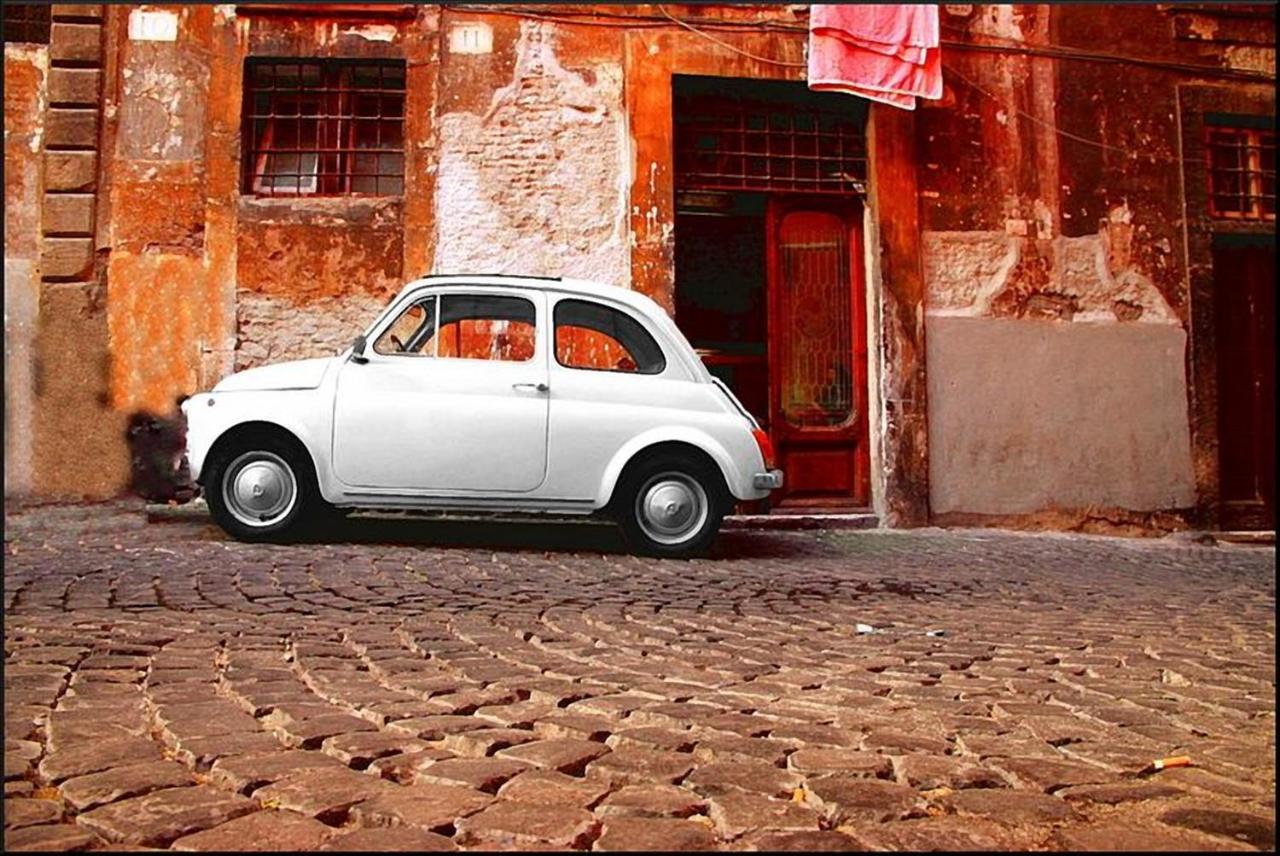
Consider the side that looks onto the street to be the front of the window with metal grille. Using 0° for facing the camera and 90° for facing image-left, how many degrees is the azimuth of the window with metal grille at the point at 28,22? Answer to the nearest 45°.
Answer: approximately 0°

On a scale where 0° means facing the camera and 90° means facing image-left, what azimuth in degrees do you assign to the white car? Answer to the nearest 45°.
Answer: approximately 90°

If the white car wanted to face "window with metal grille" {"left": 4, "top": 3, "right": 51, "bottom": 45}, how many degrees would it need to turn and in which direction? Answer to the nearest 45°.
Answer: approximately 45° to its right

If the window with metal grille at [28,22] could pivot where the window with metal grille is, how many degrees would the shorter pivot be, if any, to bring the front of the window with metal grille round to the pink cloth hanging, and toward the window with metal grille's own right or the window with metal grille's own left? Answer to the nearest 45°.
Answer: approximately 45° to the window with metal grille's own left

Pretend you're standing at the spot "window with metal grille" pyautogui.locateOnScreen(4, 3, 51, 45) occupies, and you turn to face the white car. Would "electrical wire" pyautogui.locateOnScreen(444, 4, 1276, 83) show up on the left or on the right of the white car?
left

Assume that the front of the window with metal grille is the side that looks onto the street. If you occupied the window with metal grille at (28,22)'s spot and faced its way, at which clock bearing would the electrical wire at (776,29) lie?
The electrical wire is roughly at 10 o'clock from the window with metal grille.

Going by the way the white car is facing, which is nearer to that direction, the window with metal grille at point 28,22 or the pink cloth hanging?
the window with metal grille

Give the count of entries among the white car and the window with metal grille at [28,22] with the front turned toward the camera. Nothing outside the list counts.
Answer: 1

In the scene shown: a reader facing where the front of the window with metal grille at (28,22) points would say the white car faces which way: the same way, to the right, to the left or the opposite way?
to the right

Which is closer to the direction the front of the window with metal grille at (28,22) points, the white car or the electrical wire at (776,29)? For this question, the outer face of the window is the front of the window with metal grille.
the white car
